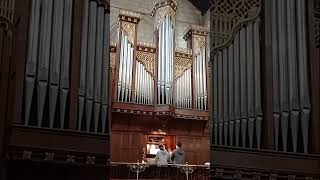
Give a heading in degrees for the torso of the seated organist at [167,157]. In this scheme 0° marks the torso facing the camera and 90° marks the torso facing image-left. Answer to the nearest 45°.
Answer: approximately 180°

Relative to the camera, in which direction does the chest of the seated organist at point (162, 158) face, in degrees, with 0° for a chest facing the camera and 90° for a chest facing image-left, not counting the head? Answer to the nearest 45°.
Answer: approximately 180°
